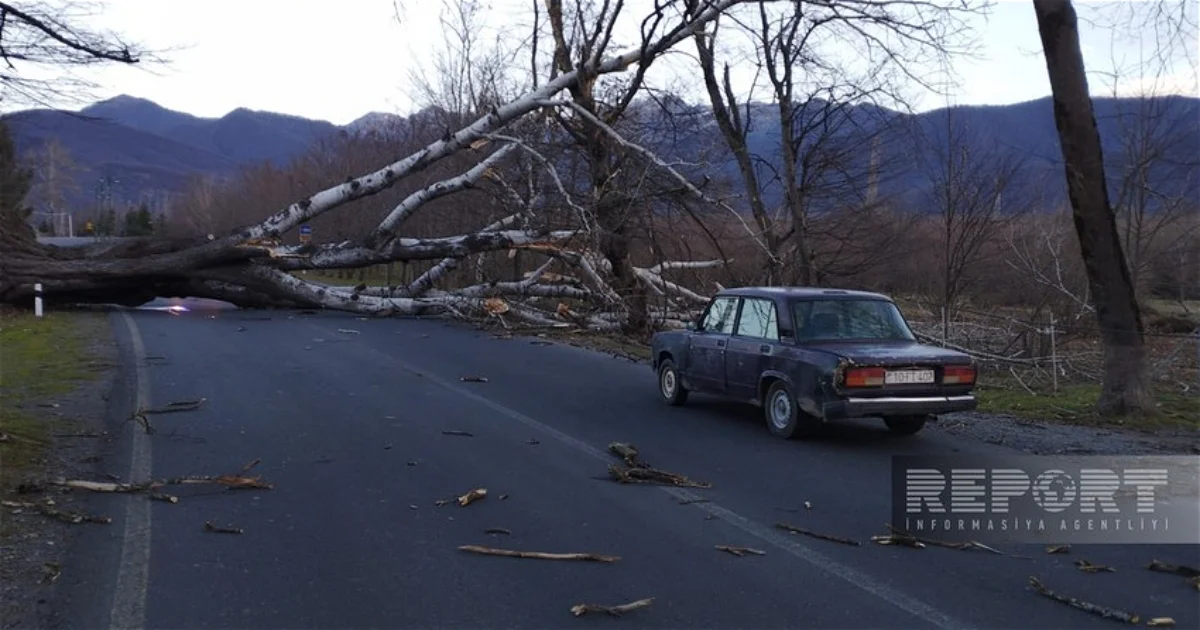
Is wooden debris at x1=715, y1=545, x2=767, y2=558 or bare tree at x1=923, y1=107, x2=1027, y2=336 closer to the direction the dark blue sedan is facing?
the bare tree

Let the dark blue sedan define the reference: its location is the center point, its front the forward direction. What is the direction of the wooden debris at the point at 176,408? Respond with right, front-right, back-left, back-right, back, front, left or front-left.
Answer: front-left

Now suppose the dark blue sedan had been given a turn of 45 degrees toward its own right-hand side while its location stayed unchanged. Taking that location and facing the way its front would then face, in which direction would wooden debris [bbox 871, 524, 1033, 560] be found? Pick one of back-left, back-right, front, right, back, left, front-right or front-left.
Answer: back

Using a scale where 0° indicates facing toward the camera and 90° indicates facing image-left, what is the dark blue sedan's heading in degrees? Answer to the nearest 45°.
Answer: approximately 135°

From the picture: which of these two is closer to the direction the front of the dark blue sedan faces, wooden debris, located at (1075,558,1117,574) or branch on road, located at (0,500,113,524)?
the branch on road

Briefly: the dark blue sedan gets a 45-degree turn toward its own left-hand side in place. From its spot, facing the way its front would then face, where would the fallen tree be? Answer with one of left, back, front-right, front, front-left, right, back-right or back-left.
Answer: front-right

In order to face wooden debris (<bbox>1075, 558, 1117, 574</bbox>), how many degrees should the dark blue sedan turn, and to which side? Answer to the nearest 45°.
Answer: approximately 135° to its left

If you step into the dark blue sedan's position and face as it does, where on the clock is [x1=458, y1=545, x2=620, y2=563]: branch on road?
The branch on road is roughly at 8 o'clock from the dark blue sedan.

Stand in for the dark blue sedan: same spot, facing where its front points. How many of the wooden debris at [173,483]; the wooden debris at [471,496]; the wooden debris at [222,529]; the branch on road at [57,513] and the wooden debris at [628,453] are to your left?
5

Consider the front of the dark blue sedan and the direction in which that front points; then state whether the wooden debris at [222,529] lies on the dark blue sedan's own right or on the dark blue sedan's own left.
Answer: on the dark blue sedan's own left

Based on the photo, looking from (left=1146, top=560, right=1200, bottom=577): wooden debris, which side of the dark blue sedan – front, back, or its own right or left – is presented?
back

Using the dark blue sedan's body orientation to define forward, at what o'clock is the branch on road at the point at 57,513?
The branch on road is roughly at 9 o'clock from the dark blue sedan.

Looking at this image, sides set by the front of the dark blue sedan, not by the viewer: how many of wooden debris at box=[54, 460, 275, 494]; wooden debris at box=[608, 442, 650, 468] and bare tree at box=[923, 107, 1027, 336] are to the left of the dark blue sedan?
2

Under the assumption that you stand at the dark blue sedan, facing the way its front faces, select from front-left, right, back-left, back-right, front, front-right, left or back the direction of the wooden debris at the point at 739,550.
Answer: back-left

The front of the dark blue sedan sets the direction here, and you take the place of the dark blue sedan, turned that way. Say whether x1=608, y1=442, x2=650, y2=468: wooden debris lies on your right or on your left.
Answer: on your left
